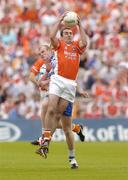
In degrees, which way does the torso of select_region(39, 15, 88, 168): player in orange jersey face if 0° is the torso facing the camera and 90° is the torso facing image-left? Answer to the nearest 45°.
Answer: approximately 315°
